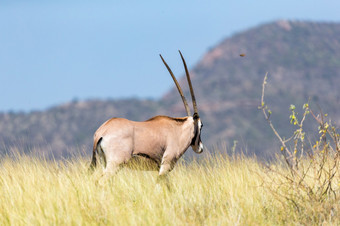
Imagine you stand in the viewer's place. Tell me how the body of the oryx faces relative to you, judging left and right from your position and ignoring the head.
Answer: facing to the right of the viewer
